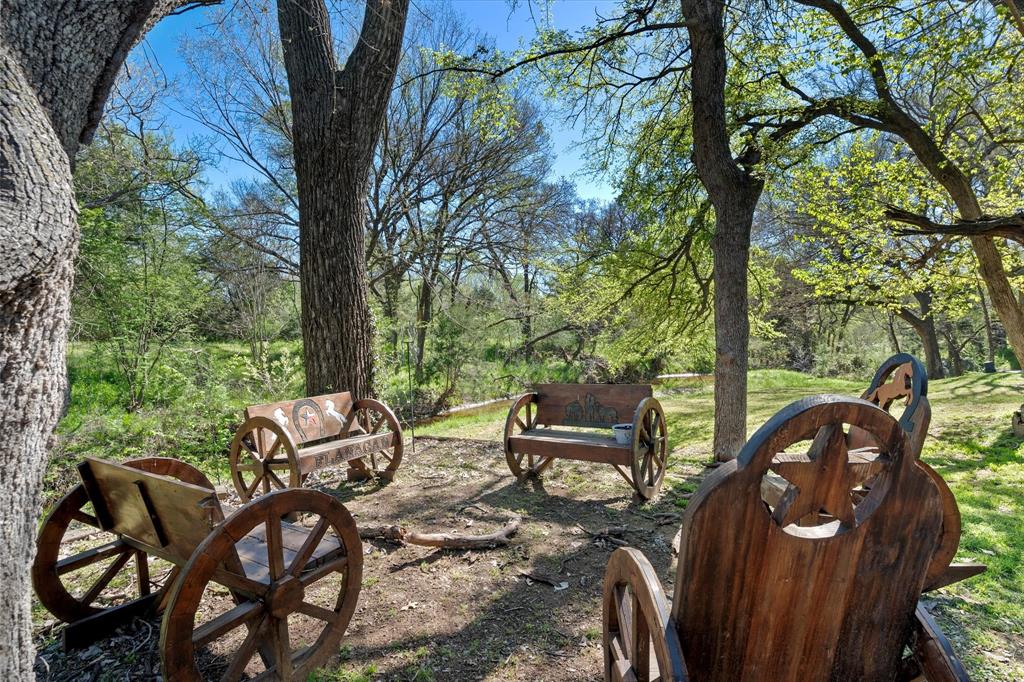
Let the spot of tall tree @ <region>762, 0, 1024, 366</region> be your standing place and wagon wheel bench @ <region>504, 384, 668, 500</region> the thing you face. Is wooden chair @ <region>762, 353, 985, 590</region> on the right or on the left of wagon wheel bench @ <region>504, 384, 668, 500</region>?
left

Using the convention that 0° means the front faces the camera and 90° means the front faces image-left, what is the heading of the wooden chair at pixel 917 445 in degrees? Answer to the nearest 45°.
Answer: approximately 45°

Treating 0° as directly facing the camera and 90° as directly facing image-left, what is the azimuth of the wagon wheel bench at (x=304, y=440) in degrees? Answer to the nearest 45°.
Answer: approximately 315°

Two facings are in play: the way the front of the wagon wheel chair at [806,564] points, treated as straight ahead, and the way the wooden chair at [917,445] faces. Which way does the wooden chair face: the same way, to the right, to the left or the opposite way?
to the left

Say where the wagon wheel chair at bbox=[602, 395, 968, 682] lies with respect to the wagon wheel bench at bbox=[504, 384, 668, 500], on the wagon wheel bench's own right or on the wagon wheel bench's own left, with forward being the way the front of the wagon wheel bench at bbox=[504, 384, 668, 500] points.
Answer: on the wagon wheel bench's own left

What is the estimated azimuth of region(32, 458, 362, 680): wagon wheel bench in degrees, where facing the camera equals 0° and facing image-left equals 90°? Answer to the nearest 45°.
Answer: approximately 225°

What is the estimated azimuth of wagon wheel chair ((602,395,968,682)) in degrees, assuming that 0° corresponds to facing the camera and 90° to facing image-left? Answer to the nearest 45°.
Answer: approximately 135°
